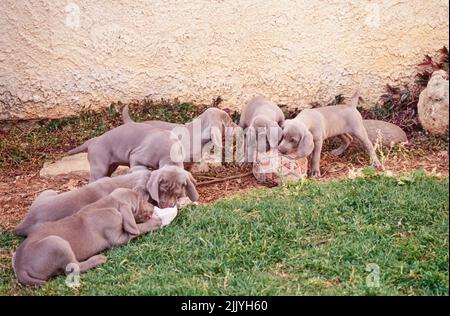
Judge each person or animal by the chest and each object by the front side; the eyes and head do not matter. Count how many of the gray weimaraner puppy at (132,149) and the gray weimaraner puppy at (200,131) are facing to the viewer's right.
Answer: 2

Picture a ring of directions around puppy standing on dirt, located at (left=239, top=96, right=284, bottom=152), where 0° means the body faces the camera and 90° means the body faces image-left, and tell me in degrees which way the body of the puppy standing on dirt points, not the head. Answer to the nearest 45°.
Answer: approximately 0°

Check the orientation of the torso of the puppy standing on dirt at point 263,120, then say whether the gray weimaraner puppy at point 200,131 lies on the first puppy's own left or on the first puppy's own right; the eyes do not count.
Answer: on the first puppy's own right

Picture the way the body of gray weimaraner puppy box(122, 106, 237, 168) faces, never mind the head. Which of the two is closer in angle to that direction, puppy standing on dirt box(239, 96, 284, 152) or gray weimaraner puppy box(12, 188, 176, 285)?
the puppy standing on dirt

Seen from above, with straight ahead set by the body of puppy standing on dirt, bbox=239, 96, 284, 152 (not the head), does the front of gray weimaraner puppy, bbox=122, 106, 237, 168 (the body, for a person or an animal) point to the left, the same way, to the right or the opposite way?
to the left

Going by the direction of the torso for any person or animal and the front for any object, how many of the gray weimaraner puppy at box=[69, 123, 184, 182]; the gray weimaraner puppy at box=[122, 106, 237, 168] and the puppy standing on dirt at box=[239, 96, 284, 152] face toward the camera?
1

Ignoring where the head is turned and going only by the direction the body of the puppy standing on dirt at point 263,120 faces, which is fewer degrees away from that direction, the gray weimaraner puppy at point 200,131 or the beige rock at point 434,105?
the gray weimaraner puppy

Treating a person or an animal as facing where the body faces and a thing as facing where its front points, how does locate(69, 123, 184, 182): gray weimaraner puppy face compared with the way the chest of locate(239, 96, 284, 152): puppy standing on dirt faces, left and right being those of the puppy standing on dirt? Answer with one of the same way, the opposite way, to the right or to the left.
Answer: to the left

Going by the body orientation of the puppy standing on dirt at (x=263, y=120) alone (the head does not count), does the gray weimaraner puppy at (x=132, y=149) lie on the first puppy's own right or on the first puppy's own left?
on the first puppy's own right

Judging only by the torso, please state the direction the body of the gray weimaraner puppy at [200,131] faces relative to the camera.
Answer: to the viewer's right

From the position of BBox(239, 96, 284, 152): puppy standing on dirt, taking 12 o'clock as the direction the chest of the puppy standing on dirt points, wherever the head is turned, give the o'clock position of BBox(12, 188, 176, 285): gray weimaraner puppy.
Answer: The gray weimaraner puppy is roughly at 1 o'clock from the puppy standing on dirt.

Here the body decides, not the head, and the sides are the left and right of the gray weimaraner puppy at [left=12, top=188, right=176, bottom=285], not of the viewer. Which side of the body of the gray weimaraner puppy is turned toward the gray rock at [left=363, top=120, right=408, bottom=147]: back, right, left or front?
front

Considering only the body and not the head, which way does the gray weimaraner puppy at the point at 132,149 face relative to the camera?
to the viewer's right
